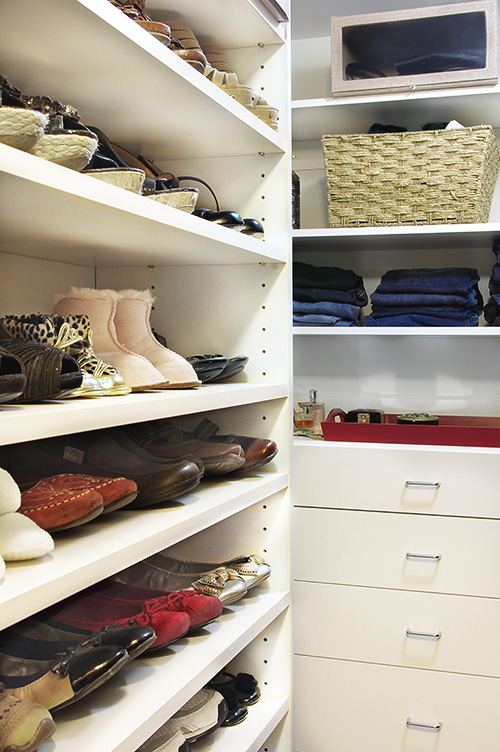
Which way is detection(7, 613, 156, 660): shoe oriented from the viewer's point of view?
to the viewer's right

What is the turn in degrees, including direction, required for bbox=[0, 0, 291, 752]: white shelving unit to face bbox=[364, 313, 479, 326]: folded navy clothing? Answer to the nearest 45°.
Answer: approximately 90° to its left

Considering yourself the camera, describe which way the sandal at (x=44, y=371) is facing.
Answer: facing to the right of the viewer

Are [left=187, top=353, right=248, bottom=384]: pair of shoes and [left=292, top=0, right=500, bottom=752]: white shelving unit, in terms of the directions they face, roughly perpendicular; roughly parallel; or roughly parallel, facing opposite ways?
roughly perpendicular

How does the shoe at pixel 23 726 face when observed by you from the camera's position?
facing the viewer and to the right of the viewer

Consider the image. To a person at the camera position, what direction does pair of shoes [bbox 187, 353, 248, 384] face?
facing to the right of the viewer

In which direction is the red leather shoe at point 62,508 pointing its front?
to the viewer's right

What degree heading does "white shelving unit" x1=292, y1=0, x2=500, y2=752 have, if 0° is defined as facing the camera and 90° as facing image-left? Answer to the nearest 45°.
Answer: approximately 0°

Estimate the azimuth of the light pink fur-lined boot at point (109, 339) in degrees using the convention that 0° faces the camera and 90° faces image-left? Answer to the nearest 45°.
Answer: approximately 315°
